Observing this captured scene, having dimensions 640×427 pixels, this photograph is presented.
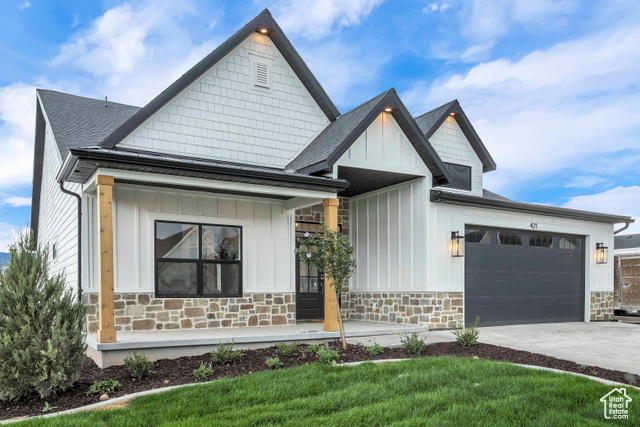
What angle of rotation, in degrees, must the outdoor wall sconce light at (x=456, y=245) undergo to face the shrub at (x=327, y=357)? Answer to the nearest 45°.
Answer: approximately 45° to its right

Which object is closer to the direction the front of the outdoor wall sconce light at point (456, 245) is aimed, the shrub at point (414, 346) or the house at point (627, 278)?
the shrub

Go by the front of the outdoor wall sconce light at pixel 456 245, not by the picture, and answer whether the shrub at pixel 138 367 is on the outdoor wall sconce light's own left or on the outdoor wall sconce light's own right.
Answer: on the outdoor wall sconce light's own right

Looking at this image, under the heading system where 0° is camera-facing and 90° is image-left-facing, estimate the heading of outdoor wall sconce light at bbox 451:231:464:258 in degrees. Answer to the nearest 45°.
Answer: approximately 315°

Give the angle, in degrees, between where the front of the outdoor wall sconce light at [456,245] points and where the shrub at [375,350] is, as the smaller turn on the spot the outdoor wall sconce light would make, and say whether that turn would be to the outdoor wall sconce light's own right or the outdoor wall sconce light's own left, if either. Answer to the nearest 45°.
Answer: approximately 45° to the outdoor wall sconce light's own right

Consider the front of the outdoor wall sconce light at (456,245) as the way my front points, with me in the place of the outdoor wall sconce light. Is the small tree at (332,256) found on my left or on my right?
on my right

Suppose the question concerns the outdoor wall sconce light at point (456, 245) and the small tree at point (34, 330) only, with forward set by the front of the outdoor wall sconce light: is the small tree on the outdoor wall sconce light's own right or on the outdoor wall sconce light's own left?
on the outdoor wall sconce light's own right

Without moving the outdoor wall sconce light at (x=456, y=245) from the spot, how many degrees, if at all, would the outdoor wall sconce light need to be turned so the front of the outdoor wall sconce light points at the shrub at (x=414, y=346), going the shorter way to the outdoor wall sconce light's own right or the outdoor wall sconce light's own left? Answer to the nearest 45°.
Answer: approximately 45° to the outdoor wall sconce light's own right

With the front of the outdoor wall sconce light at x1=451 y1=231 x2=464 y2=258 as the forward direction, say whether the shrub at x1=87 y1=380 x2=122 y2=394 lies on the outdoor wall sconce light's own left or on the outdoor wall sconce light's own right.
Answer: on the outdoor wall sconce light's own right

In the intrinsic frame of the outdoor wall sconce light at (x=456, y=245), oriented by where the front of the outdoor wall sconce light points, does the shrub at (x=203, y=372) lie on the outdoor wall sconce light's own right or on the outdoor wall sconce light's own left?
on the outdoor wall sconce light's own right
